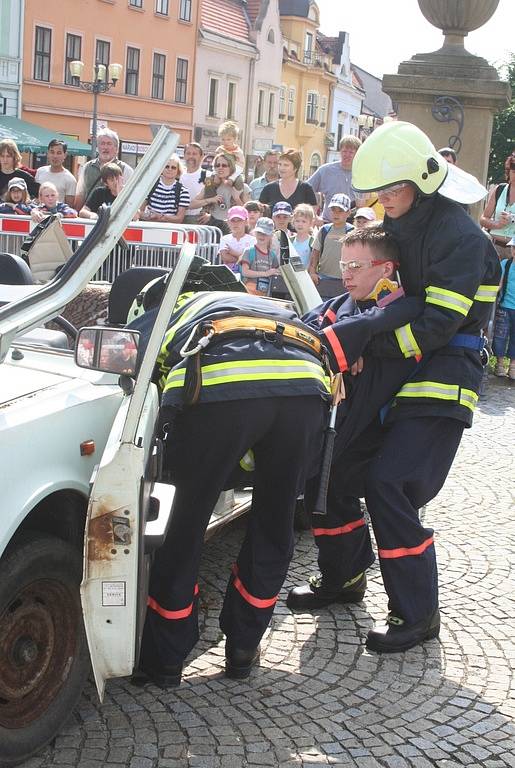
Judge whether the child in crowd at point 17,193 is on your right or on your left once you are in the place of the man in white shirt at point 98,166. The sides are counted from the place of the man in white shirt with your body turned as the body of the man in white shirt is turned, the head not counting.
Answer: on your right

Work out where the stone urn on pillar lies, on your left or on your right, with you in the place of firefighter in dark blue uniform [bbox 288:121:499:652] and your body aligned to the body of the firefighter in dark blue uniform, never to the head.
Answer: on your right

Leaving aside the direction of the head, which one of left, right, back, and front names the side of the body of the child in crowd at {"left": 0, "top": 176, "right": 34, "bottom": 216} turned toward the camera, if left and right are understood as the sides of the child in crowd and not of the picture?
front

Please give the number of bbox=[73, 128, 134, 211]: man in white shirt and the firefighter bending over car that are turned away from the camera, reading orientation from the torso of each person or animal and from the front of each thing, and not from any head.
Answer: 1

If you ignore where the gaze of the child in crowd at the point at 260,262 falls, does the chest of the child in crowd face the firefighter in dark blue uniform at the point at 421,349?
yes

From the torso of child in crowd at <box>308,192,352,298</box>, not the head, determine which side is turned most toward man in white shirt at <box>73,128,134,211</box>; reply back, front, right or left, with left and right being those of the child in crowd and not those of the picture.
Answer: right

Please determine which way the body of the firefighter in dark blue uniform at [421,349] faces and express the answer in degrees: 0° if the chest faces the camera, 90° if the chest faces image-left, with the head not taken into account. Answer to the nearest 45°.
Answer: approximately 90°

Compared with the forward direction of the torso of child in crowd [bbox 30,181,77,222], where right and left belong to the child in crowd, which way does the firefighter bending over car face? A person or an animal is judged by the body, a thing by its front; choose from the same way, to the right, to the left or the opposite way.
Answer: the opposite way

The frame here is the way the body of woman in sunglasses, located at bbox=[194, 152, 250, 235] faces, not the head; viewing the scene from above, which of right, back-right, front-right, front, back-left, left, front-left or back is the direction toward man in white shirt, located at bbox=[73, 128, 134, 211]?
right

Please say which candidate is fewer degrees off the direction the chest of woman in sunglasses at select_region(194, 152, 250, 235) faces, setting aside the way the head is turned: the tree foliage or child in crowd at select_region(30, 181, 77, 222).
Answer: the child in crowd

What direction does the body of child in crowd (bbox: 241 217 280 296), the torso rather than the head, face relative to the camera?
toward the camera

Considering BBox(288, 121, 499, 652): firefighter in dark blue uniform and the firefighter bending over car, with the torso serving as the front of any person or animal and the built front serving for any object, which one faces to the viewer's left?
the firefighter in dark blue uniform
